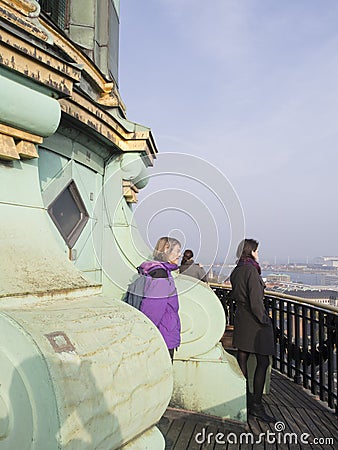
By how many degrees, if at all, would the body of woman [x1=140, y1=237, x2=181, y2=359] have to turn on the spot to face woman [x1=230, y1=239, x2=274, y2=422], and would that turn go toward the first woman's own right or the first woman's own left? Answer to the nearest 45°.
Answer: approximately 45° to the first woman's own left

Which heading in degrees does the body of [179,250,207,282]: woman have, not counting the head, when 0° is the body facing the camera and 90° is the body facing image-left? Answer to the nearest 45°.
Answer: approximately 225°

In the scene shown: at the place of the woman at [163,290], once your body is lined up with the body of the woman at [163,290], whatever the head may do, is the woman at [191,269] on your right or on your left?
on your left

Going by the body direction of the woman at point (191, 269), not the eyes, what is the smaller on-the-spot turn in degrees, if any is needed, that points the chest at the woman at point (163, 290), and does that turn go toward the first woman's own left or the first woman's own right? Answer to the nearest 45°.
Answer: approximately 135° to the first woman's own right

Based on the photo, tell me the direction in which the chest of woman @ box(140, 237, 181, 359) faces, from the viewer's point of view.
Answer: to the viewer's right

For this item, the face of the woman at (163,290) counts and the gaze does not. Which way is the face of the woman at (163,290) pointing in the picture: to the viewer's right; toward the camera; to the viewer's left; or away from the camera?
to the viewer's right

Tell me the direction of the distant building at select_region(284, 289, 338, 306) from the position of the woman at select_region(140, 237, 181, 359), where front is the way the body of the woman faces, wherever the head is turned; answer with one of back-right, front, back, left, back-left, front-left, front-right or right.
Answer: front-left

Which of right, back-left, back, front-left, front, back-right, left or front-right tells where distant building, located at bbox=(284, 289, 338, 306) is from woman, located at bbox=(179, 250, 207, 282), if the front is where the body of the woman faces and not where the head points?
front-right
